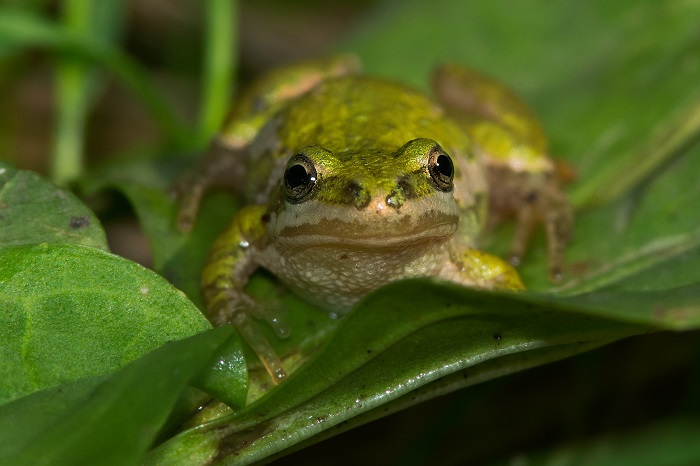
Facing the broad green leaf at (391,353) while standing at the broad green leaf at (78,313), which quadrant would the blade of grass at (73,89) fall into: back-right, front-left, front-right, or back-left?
back-left

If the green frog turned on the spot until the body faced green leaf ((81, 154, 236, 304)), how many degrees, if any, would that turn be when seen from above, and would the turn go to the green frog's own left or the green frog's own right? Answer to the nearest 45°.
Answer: approximately 135° to the green frog's own right

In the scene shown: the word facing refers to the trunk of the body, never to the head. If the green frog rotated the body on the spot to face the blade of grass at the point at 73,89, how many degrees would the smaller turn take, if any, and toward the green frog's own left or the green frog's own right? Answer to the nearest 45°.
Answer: approximately 135° to the green frog's own right

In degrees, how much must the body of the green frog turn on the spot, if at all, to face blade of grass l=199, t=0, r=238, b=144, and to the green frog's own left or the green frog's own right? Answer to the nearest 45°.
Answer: approximately 135° to the green frog's own right

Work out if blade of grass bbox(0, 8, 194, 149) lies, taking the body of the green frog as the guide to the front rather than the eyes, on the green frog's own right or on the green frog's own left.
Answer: on the green frog's own right

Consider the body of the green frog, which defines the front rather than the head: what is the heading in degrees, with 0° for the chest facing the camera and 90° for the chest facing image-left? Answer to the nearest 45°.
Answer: approximately 0°
